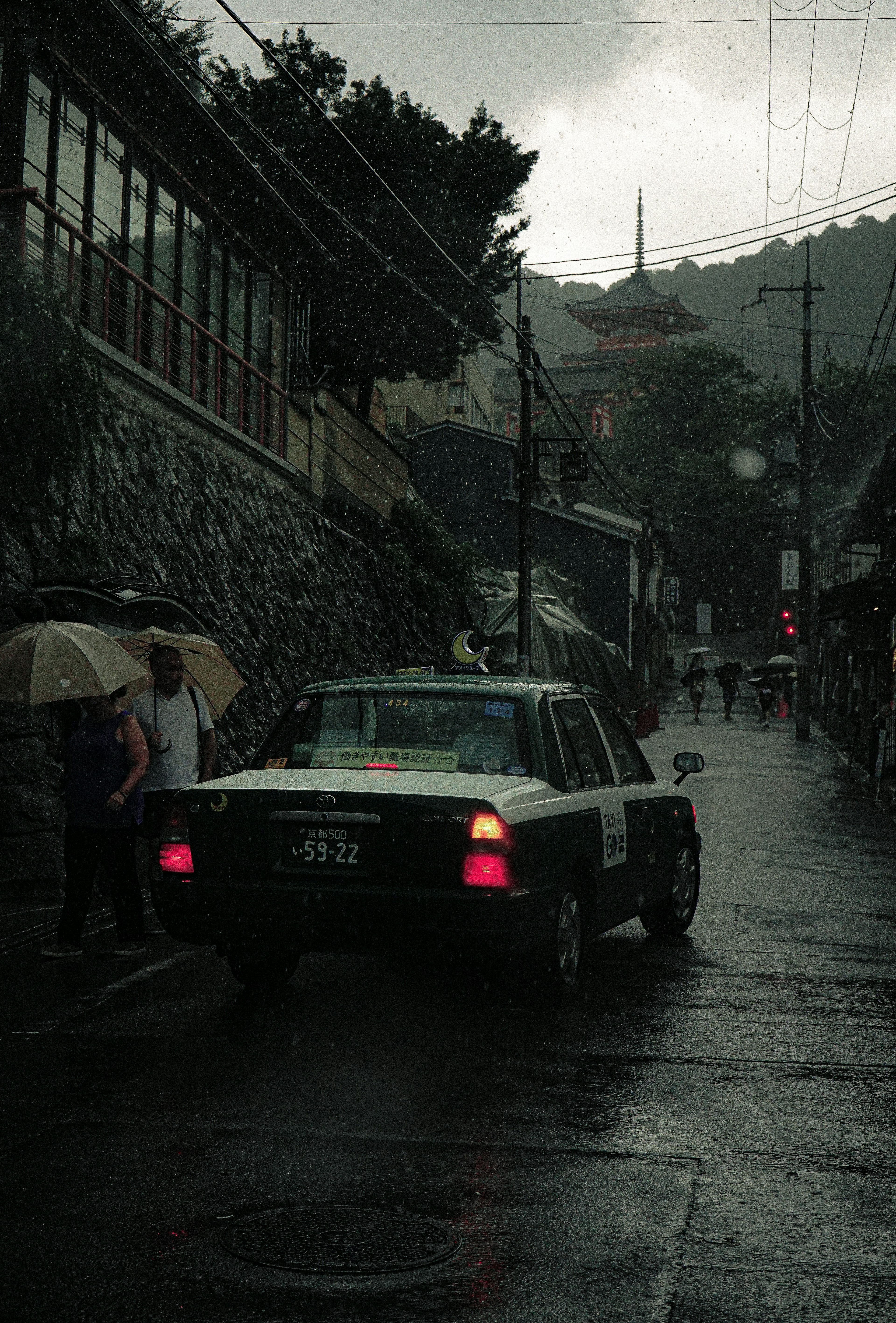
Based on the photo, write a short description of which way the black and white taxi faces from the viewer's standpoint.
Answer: facing away from the viewer and to the right of the viewer

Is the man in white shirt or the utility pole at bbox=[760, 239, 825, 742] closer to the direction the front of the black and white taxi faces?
the utility pole

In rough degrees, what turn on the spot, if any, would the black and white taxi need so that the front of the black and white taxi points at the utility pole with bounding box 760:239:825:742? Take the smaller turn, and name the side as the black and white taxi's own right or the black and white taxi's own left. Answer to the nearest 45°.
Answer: approximately 45° to the black and white taxi's own left

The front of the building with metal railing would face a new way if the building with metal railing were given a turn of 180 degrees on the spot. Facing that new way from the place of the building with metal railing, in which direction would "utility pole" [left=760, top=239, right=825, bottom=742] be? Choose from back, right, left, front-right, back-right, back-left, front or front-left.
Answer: right

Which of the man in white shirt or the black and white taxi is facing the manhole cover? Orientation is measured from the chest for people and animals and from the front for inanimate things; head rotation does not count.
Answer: the man in white shirt

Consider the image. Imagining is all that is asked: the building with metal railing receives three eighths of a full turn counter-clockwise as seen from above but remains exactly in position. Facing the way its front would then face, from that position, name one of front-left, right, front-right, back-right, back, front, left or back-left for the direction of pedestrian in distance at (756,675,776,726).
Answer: front-right

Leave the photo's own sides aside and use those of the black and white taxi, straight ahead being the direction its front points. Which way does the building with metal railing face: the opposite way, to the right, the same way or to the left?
to the right

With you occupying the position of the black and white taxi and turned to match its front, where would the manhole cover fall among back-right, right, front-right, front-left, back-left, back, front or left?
back-right

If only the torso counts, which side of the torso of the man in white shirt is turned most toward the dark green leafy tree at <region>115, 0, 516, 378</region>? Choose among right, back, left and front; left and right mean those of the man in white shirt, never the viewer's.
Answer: back

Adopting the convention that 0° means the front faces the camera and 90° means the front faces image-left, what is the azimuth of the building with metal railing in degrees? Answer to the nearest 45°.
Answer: approximately 315°

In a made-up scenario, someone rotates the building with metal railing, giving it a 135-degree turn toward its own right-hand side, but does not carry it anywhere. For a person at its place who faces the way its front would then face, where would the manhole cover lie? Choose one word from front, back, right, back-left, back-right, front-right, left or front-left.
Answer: left

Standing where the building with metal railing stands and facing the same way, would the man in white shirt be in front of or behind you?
in front

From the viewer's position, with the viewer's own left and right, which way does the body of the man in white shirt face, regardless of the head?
facing the viewer

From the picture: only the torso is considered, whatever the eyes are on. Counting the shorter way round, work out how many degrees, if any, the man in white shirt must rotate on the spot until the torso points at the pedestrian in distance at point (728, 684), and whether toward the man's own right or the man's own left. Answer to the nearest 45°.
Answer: approximately 135° to the man's own left

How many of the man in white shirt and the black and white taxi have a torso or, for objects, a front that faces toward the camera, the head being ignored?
1

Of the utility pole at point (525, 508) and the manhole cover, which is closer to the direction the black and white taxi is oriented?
the utility pole

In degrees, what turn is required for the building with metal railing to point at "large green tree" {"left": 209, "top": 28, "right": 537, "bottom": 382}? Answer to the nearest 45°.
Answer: approximately 135° to its left

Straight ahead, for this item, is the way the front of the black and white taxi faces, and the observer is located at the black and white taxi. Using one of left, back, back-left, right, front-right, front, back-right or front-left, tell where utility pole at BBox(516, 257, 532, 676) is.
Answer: front-left

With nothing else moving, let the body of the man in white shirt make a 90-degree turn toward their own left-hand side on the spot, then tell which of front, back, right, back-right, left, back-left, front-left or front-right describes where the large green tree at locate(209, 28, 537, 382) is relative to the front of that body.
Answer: left
